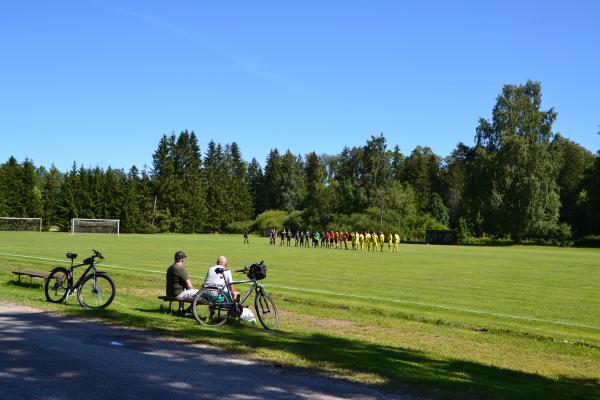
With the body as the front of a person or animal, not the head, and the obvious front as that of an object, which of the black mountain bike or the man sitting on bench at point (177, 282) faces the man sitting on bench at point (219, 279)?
the black mountain bike

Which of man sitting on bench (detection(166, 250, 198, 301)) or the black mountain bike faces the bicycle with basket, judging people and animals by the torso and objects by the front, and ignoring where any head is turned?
the black mountain bike

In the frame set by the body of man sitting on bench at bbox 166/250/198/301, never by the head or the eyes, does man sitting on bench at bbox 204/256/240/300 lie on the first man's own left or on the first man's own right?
on the first man's own right

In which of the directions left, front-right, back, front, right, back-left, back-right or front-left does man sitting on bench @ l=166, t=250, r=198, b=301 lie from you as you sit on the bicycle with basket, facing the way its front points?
back-left

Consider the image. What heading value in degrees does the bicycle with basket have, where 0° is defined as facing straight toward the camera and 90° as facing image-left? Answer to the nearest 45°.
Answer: approximately 270°

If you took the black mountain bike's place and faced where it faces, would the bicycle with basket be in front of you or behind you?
in front

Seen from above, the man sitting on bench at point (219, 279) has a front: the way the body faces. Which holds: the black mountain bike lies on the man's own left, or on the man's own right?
on the man's own left

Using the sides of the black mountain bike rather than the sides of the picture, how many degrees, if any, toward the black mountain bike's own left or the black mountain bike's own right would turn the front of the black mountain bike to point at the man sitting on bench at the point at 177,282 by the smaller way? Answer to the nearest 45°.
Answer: approximately 45° to the black mountain bike's own left

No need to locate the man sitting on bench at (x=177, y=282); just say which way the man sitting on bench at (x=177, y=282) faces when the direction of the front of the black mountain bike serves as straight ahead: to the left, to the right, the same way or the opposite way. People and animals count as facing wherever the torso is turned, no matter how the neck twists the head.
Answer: to the left

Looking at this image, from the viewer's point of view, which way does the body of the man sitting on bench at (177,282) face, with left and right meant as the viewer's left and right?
facing away from the viewer and to the right of the viewer
